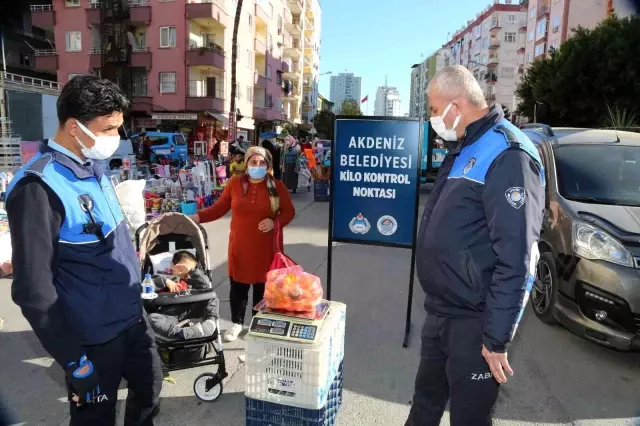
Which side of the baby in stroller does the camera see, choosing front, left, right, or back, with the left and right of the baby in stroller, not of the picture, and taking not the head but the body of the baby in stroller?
front

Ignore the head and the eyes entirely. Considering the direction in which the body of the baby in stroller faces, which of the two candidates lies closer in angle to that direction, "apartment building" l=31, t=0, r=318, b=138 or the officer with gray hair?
the officer with gray hair

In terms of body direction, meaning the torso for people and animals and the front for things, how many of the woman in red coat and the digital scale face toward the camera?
2

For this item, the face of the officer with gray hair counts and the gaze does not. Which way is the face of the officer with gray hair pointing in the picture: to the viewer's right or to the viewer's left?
to the viewer's left

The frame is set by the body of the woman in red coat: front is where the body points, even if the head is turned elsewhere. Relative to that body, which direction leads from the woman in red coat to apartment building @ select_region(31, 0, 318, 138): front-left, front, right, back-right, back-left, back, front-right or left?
back

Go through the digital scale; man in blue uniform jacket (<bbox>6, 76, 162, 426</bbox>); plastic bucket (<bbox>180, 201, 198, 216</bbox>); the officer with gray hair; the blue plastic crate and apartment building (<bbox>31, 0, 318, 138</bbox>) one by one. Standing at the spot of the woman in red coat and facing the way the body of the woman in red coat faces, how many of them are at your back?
2

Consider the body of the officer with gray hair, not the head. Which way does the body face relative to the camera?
to the viewer's left

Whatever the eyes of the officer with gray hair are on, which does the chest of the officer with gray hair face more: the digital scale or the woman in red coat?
the digital scale

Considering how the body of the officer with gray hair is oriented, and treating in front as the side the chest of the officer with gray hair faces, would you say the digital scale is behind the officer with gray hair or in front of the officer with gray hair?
in front
